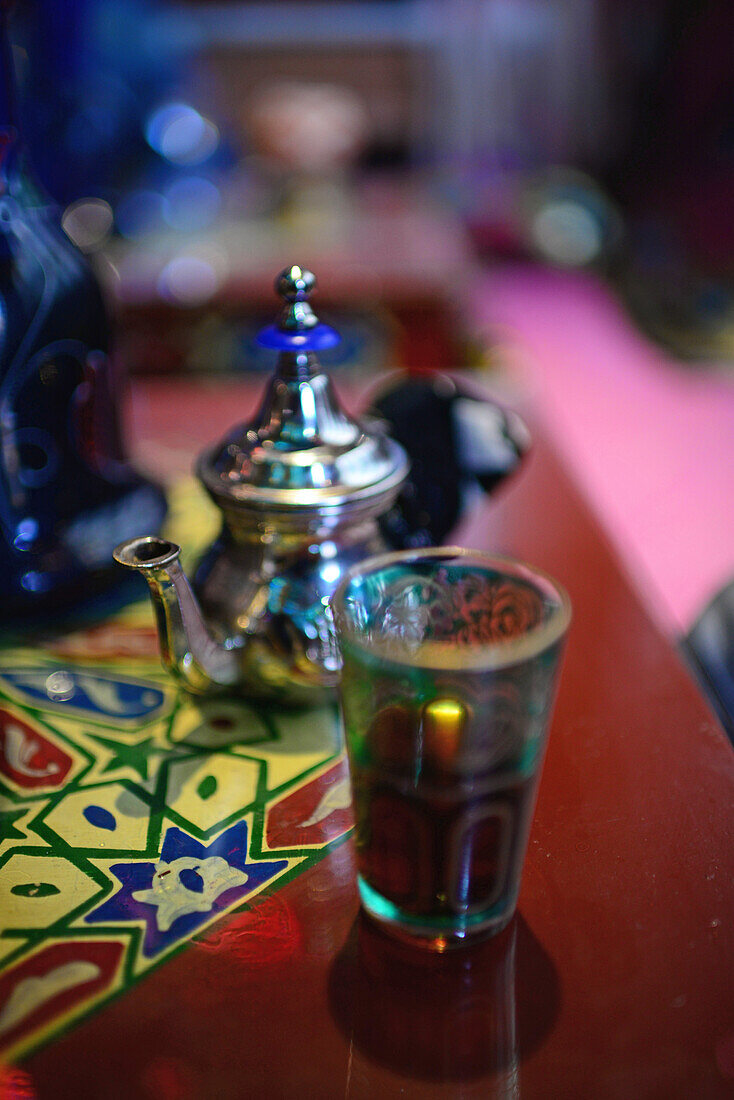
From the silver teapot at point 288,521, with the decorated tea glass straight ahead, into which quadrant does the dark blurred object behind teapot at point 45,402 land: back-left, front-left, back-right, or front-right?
back-right

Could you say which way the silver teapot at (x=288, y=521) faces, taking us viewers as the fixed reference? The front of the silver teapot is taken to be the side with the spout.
facing the viewer and to the left of the viewer
